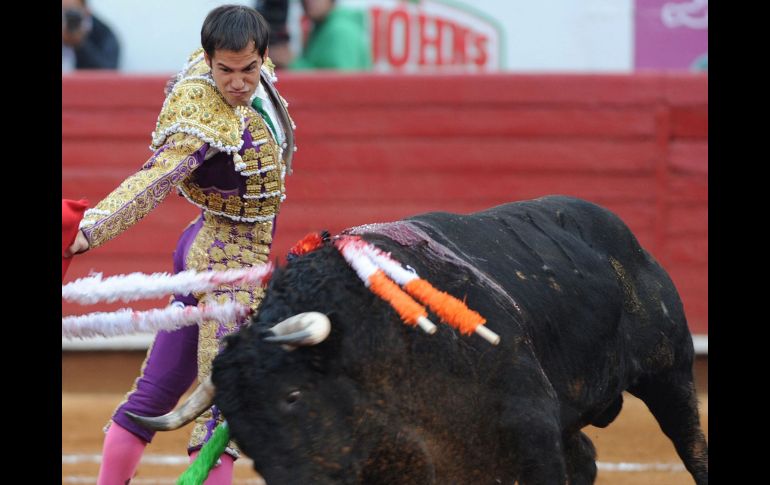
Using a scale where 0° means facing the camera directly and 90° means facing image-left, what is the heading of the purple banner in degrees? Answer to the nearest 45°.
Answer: approximately 0°

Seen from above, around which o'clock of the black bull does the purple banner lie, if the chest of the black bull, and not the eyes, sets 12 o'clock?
The purple banner is roughly at 5 o'clock from the black bull.

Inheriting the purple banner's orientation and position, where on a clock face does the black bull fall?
The black bull is roughly at 12 o'clock from the purple banner.

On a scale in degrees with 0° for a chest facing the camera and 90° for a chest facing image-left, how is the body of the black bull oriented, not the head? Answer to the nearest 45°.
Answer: approximately 45°
